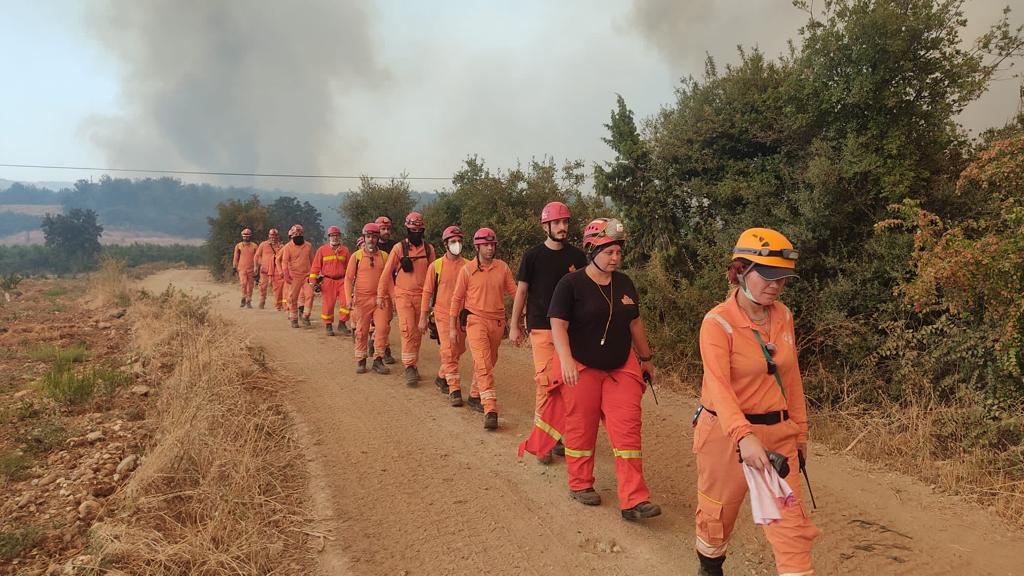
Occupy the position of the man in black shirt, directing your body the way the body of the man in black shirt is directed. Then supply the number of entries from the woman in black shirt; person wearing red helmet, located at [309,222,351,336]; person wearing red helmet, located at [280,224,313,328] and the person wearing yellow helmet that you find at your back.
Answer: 2

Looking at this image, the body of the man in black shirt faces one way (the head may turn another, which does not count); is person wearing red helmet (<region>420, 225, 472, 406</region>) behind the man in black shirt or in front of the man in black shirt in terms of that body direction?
behind

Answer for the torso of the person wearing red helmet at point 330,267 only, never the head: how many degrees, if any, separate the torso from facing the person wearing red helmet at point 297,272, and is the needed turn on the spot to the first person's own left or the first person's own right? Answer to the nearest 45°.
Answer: approximately 180°

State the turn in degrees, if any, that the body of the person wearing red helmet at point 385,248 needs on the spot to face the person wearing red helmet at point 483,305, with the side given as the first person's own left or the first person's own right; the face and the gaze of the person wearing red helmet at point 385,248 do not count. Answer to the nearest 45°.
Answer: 0° — they already face them

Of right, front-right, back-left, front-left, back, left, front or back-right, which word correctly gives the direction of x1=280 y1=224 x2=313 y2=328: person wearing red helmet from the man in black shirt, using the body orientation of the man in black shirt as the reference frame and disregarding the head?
back

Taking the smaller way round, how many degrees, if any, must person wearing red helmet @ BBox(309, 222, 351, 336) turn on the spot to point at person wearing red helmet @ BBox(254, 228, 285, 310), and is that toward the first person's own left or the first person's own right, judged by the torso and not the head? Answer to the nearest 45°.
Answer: approximately 180°

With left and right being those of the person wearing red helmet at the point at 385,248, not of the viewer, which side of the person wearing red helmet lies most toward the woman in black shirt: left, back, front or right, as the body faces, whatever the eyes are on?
front

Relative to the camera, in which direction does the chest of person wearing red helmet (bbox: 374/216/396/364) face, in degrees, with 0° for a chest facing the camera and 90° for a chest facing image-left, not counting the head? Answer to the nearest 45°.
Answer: approximately 0°

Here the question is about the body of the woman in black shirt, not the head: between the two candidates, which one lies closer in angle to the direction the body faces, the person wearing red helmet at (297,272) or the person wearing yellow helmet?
the person wearing yellow helmet

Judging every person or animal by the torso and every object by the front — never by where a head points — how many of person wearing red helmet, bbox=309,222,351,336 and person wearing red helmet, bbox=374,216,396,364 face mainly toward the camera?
2

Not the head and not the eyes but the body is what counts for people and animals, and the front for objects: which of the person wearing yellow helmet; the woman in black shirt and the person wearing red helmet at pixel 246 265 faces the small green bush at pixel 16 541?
the person wearing red helmet

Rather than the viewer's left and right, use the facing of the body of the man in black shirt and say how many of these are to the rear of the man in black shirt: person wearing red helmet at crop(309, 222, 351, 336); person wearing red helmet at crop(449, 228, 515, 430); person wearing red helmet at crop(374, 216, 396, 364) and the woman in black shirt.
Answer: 3

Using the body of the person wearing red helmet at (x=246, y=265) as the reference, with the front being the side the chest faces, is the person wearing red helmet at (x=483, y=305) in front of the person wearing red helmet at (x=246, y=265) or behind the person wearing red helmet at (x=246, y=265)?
in front

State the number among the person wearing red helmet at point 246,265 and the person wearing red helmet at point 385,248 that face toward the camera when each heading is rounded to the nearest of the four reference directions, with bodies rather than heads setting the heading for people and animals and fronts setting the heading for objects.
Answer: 2

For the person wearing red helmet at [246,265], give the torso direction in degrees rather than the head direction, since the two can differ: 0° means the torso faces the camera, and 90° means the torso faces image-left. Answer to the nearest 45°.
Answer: approximately 0°
